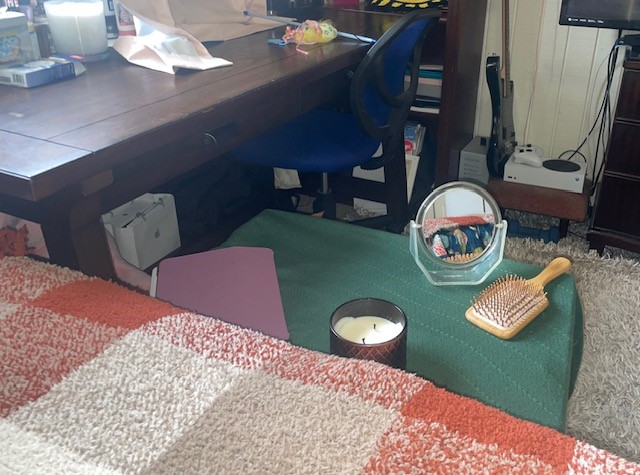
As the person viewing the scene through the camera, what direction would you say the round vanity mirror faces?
facing the viewer

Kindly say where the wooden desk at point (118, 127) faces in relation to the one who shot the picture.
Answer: facing the viewer and to the right of the viewer

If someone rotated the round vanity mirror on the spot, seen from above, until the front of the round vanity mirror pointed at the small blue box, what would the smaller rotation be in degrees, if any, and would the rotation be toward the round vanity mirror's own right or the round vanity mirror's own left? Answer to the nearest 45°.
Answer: approximately 90° to the round vanity mirror's own right

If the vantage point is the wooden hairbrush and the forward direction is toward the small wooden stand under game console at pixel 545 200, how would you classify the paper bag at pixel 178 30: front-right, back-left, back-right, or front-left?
front-left

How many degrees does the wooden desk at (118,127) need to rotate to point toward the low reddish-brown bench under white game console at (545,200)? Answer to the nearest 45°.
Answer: approximately 90° to its left

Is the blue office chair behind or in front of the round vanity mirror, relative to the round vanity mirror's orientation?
behind

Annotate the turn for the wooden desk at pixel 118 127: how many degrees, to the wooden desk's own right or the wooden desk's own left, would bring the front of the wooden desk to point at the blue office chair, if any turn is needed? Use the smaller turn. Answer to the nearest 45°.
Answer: approximately 90° to the wooden desk's own left

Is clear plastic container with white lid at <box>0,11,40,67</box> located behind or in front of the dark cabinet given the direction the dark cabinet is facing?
in front

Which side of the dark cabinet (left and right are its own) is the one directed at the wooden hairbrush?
front

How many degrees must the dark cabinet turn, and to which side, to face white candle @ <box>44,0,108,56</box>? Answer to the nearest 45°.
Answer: approximately 45° to its right

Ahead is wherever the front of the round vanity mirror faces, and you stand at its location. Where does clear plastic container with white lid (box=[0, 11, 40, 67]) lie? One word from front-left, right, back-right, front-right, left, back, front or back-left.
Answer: right

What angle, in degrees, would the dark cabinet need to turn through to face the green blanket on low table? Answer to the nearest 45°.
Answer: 0° — it already faces it

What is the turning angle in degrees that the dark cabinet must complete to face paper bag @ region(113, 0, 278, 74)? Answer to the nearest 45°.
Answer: approximately 45° to its right

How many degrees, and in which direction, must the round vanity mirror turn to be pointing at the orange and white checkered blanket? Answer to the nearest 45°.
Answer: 0° — it already faces it
